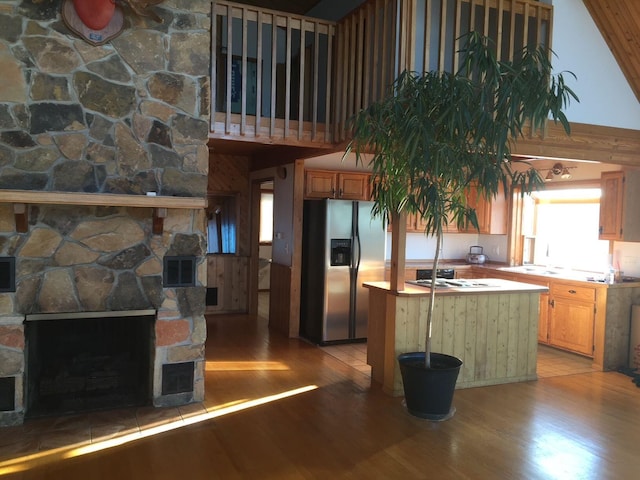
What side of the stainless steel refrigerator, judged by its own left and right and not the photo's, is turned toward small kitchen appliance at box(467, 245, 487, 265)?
left

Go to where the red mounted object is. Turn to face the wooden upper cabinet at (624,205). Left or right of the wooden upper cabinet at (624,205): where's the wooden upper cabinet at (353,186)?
left

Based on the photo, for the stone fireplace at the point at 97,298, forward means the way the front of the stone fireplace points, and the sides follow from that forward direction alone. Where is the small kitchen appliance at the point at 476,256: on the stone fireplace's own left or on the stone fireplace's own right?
on the stone fireplace's own left

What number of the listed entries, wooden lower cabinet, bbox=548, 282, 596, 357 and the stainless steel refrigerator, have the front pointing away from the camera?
0

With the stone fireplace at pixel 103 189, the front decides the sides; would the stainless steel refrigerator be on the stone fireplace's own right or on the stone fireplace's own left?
on the stone fireplace's own left

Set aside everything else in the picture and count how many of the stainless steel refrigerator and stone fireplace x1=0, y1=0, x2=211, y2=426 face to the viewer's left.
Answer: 0

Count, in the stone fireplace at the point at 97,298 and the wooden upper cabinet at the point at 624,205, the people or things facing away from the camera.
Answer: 0

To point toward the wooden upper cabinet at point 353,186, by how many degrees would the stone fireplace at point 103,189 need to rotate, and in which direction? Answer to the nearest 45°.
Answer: approximately 135° to its left
